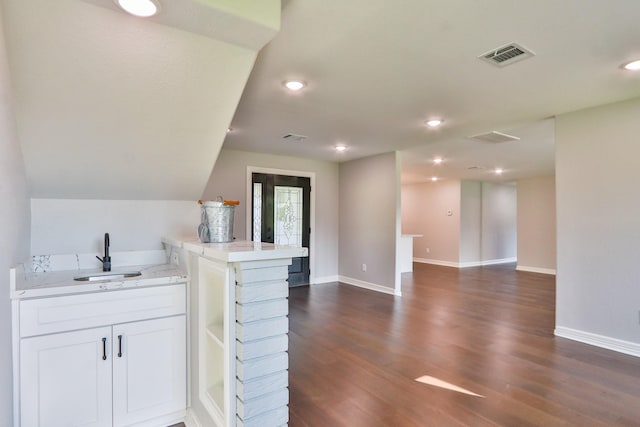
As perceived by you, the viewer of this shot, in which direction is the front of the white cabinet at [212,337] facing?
facing the viewer and to the left of the viewer

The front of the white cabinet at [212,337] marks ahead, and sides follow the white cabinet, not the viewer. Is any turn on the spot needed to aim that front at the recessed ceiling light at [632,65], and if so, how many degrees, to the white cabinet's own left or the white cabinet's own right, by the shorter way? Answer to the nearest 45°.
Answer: approximately 135° to the white cabinet's own left

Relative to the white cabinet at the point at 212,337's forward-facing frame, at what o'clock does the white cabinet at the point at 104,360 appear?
the white cabinet at the point at 104,360 is roughly at 2 o'clock from the white cabinet at the point at 212,337.

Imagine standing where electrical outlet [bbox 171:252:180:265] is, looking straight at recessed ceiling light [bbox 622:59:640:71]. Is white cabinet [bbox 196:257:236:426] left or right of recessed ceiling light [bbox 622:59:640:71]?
right

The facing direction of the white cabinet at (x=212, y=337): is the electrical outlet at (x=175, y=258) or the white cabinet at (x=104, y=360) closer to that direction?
the white cabinet

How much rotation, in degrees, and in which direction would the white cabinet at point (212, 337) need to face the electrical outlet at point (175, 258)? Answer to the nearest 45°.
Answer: approximately 135° to its right
